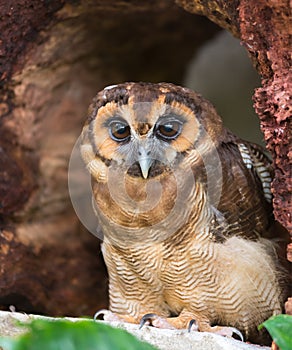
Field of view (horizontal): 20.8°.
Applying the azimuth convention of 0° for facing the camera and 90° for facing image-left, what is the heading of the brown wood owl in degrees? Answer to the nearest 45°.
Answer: approximately 45°
